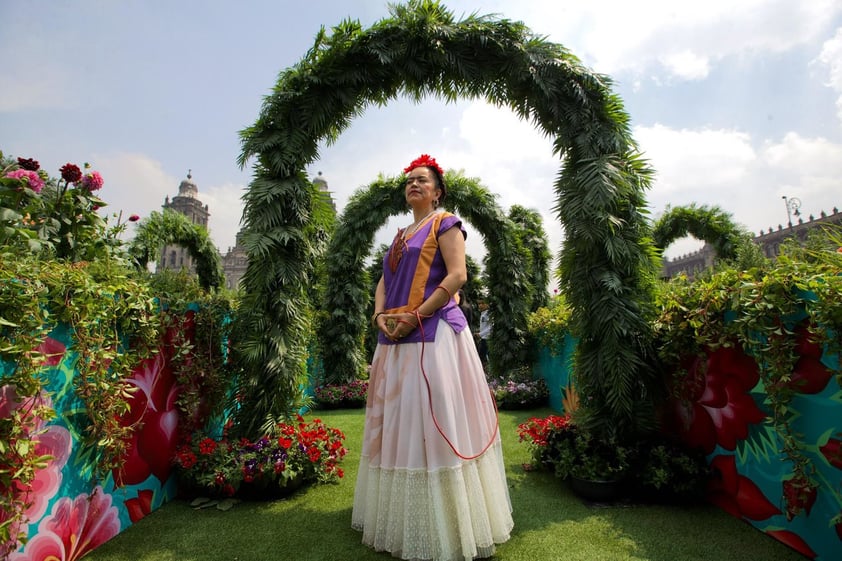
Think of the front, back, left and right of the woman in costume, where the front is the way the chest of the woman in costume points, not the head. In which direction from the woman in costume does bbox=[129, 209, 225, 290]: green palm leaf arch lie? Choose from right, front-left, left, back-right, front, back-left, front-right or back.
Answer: right

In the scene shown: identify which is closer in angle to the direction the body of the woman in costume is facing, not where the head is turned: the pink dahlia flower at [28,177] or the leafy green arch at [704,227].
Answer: the pink dahlia flower

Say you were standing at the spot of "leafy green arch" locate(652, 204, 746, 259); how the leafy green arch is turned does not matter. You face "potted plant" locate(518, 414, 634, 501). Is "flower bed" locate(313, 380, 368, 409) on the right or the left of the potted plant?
right

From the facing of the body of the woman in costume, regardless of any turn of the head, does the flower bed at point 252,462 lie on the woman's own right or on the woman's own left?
on the woman's own right

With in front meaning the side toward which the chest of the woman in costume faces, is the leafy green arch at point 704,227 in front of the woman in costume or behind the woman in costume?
behind

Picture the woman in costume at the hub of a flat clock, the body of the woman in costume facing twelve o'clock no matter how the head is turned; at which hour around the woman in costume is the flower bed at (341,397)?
The flower bed is roughly at 4 o'clock from the woman in costume.

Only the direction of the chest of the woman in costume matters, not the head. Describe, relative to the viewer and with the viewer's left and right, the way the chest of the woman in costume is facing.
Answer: facing the viewer and to the left of the viewer

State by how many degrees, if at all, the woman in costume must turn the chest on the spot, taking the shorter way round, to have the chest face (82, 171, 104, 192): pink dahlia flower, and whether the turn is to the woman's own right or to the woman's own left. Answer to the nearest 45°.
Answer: approximately 45° to the woman's own right
